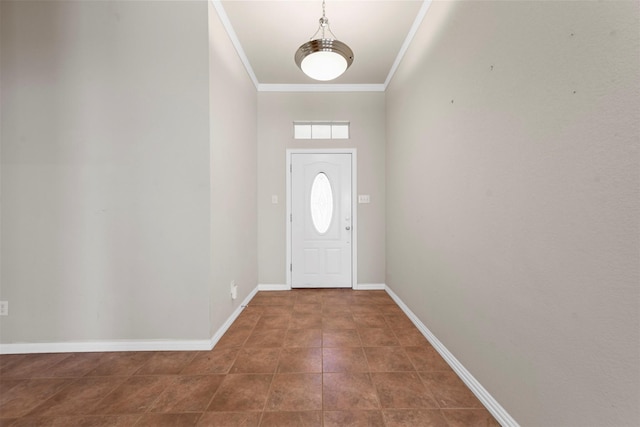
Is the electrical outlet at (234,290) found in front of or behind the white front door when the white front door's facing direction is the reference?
in front

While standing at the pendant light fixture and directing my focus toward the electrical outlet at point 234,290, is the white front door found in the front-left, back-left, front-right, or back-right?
front-right

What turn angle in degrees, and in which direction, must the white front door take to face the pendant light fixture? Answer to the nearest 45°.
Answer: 0° — it already faces it

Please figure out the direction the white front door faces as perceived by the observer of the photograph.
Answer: facing the viewer

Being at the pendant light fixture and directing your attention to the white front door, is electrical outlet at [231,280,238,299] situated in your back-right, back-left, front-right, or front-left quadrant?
front-left

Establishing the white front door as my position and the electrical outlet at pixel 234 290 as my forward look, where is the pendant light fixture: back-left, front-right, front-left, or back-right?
front-left

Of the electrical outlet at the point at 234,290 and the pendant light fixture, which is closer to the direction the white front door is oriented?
the pendant light fixture

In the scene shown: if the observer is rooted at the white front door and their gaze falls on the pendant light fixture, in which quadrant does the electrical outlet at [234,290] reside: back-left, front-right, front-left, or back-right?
front-right
